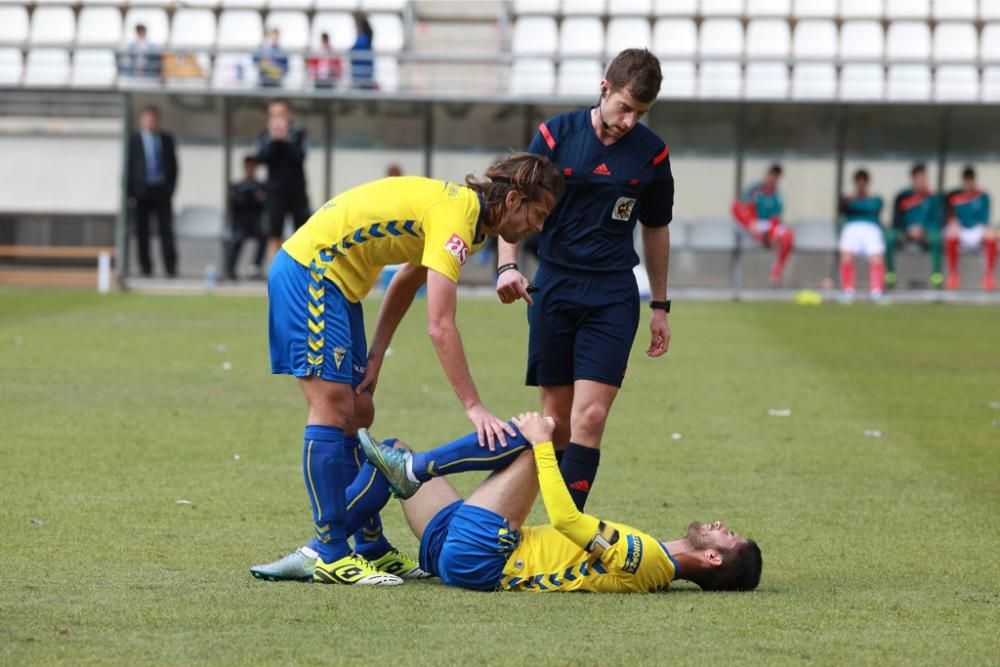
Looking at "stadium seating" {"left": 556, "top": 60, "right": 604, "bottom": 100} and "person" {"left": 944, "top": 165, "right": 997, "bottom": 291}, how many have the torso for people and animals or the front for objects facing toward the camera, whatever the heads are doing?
2

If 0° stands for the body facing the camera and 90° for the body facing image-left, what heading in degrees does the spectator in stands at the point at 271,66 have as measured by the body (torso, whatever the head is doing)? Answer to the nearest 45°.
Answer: approximately 0°

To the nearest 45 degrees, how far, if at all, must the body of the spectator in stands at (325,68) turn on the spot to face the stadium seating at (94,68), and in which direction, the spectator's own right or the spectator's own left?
approximately 135° to the spectator's own right

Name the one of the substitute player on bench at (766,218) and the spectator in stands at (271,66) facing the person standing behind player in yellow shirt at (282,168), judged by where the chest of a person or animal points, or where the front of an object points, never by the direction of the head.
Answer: the spectator in stands

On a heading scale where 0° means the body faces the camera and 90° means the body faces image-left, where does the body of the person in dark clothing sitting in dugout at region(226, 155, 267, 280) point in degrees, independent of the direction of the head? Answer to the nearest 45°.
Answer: approximately 0°

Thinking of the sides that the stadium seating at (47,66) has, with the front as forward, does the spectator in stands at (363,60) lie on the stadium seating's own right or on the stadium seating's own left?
on the stadium seating's own left

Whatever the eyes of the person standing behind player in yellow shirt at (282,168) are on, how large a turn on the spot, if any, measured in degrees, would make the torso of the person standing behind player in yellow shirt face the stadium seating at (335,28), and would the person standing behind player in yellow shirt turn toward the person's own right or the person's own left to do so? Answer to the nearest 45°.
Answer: approximately 180°
